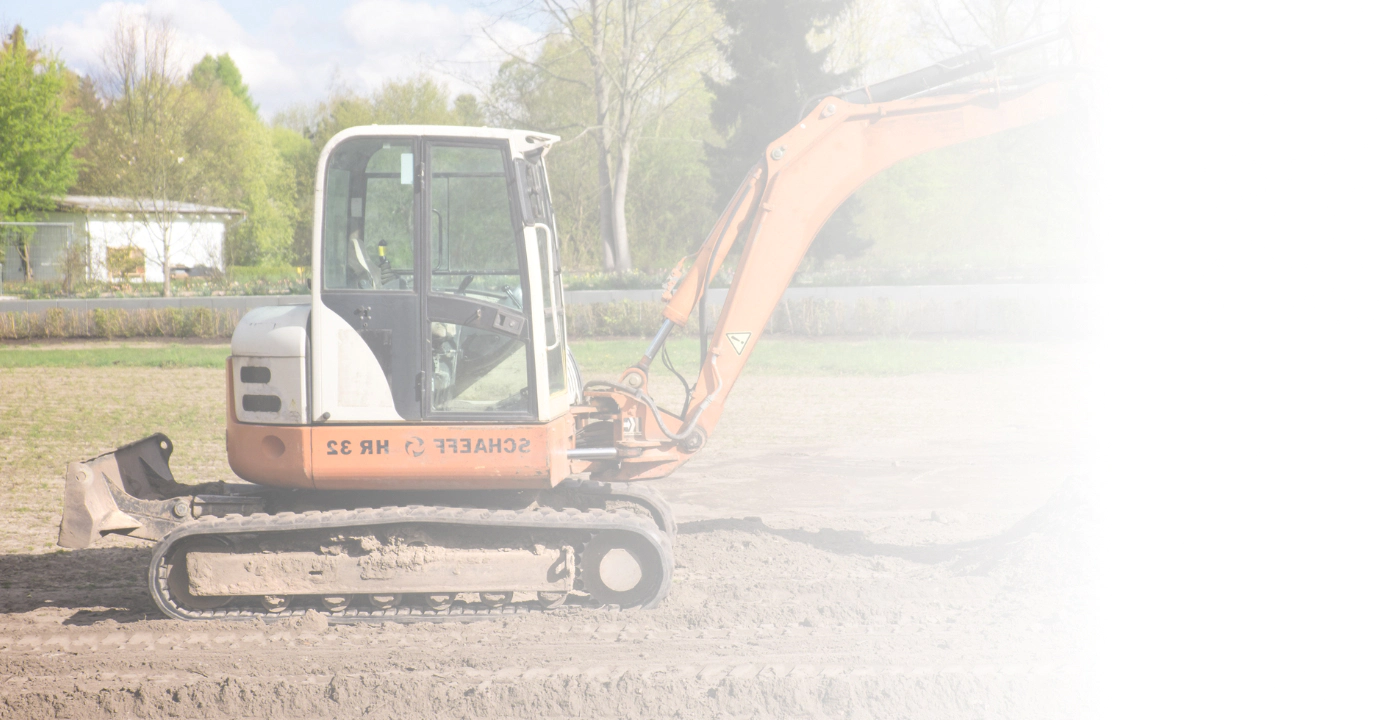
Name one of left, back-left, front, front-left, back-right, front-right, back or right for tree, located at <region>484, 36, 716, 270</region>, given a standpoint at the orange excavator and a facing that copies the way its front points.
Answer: left

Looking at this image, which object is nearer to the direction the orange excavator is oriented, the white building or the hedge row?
the hedge row

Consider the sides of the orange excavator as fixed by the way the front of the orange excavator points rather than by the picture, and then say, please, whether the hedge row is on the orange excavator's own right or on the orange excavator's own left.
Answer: on the orange excavator's own left

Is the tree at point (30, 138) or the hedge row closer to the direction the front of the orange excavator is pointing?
the hedge row

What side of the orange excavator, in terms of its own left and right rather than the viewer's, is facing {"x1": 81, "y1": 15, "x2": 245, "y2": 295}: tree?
left

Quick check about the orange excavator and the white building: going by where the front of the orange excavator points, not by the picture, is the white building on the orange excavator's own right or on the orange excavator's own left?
on the orange excavator's own left

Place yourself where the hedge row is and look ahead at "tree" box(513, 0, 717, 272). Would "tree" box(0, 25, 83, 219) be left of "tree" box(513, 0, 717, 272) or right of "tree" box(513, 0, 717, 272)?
left

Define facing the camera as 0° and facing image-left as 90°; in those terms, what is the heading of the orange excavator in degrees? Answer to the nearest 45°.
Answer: approximately 270°

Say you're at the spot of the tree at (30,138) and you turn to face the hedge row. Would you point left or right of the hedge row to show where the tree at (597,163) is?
left

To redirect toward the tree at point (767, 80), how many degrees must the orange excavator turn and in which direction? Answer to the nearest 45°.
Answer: approximately 90° to its left
